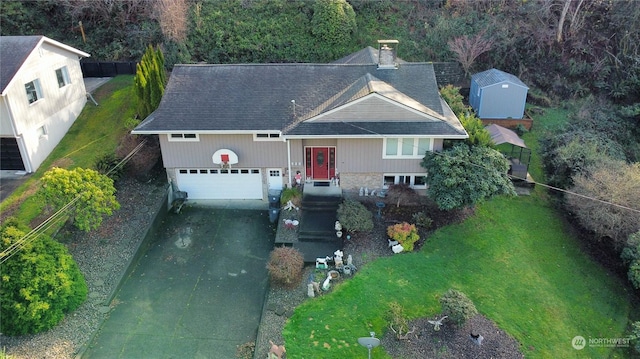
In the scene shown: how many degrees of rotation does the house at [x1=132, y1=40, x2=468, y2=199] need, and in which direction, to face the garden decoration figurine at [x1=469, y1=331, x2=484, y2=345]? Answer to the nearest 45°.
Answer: approximately 45° to its left

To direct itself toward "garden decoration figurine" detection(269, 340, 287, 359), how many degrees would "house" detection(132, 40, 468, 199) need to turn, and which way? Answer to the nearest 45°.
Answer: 0° — it already faces it

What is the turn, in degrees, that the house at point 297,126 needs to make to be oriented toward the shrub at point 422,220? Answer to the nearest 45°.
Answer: approximately 45° to its left

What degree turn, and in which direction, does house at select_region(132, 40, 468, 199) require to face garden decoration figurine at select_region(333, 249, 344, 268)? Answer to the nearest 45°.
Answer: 0° — it already faces it

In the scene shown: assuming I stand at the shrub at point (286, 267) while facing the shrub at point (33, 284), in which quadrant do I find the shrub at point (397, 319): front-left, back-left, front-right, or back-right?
back-left

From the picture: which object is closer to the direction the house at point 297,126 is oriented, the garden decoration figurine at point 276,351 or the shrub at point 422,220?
the garden decoration figurine

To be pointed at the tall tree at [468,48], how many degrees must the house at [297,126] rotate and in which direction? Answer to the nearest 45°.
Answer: approximately 135° to its left

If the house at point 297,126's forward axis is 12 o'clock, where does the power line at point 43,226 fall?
The power line is roughly at 2 o'clock from the house.

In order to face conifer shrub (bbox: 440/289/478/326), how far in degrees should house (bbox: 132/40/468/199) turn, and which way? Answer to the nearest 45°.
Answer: approximately 45° to its left

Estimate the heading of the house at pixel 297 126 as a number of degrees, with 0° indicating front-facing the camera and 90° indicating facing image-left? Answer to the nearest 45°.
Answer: approximately 0°

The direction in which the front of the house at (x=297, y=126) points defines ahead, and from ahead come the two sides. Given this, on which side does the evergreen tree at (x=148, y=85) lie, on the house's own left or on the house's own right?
on the house's own right

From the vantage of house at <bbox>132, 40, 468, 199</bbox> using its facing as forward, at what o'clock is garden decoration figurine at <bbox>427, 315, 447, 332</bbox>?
The garden decoration figurine is roughly at 11 o'clock from the house.

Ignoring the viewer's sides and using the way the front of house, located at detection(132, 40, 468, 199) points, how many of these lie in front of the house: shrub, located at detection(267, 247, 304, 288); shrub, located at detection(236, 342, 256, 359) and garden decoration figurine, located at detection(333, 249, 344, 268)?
3

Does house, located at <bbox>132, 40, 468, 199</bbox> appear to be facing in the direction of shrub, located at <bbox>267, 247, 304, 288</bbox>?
yes
